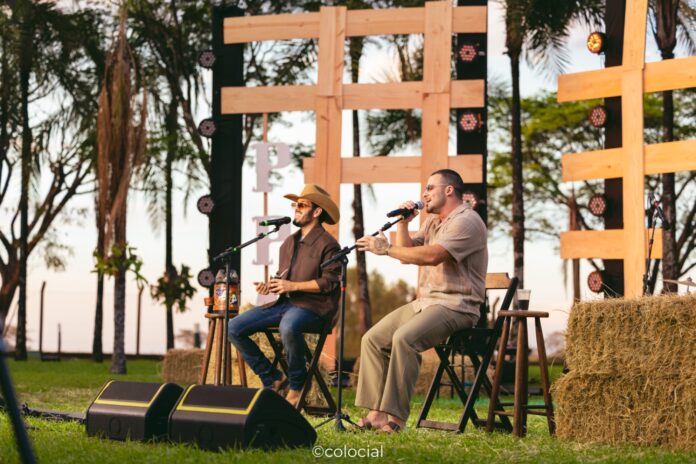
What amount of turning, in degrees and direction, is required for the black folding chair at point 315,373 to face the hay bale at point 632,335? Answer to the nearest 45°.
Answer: approximately 90° to its left

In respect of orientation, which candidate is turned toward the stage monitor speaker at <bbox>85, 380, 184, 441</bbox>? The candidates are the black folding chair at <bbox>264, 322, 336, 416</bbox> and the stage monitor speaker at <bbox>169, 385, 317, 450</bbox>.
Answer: the black folding chair

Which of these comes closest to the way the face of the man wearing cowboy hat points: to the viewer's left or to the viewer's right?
to the viewer's left

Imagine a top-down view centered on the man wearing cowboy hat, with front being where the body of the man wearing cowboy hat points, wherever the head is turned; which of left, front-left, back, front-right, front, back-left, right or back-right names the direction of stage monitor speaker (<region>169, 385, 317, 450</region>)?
front-left

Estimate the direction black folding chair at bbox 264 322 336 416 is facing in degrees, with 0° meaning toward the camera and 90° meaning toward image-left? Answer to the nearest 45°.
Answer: approximately 45°

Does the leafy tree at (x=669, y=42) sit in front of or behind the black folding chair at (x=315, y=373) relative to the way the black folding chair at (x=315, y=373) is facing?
behind

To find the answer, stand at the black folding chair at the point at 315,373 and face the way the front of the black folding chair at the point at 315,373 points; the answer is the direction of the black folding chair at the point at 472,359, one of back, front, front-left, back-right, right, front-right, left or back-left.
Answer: left

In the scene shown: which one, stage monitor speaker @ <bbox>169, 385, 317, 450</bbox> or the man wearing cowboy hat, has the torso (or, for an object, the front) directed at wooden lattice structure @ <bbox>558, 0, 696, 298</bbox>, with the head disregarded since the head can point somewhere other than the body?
the stage monitor speaker

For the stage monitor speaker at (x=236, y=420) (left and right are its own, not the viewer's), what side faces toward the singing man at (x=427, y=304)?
front

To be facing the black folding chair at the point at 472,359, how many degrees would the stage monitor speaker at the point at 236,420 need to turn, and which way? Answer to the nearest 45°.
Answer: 0° — it already faces it

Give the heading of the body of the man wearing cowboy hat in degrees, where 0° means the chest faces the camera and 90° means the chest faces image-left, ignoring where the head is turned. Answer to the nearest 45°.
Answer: approximately 45°

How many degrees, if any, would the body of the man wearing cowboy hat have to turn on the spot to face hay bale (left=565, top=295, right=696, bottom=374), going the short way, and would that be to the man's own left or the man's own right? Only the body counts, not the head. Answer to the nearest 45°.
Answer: approximately 90° to the man's own left

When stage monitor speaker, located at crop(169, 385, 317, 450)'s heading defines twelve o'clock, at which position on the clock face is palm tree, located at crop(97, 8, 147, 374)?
The palm tree is roughly at 10 o'clock from the stage monitor speaker.

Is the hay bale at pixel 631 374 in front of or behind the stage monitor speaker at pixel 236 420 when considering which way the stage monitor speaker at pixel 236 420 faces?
in front

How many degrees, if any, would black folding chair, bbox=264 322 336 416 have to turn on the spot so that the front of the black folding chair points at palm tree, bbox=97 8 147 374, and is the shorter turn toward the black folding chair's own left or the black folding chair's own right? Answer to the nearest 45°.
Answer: approximately 135° to the black folding chair's own right

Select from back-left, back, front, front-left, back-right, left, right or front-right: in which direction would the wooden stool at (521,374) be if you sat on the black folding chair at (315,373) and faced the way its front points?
left

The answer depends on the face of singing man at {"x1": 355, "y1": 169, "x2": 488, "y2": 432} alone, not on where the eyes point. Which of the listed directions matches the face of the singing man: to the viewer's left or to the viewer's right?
to the viewer's left

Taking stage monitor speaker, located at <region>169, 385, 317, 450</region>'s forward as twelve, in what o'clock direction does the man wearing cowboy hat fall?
The man wearing cowboy hat is roughly at 11 o'clock from the stage monitor speaker.

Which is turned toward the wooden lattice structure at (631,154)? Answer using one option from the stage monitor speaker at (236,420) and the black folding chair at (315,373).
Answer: the stage monitor speaker

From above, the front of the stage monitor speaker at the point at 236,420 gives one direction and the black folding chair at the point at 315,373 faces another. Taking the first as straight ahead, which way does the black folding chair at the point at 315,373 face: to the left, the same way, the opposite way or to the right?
the opposite way

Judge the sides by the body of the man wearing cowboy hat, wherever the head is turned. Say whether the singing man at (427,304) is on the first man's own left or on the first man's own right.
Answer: on the first man's own left
